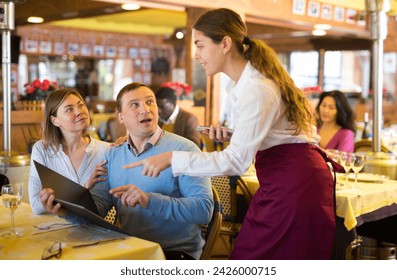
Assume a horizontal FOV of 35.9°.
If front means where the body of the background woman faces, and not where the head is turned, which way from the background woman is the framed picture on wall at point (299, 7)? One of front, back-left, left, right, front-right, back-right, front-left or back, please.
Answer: back-right

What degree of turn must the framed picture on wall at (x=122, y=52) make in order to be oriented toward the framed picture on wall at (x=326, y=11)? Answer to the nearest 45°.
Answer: approximately 45° to its left

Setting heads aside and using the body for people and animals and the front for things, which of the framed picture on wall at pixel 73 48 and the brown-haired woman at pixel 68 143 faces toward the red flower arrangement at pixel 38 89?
the framed picture on wall

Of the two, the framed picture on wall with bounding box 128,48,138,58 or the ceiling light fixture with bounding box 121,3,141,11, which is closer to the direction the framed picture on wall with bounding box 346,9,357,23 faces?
the ceiling light fixture

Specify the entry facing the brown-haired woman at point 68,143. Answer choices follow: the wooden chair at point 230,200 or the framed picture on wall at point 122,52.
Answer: the framed picture on wall

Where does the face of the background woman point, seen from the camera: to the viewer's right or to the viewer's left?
to the viewer's left

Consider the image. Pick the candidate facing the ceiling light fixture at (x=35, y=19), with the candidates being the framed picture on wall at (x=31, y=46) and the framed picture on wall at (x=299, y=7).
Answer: the framed picture on wall at (x=31, y=46)

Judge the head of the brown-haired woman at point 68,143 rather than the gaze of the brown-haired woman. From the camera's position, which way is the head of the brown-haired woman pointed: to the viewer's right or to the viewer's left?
to the viewer's right

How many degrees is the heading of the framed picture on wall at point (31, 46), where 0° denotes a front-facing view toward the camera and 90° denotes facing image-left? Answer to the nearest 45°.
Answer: approximately 0°

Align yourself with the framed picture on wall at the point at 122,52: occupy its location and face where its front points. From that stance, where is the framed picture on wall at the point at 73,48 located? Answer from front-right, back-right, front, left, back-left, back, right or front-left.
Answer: front-right

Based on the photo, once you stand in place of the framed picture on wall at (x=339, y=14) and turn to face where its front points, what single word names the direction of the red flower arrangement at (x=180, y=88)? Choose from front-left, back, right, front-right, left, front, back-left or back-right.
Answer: front-right

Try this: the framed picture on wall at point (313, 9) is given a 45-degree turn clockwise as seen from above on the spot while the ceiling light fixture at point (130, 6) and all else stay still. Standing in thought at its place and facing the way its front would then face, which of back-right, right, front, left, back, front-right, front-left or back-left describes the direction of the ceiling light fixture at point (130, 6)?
front

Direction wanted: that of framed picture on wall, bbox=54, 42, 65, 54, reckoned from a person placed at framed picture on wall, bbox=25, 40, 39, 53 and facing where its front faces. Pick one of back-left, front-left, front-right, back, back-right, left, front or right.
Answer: back-left

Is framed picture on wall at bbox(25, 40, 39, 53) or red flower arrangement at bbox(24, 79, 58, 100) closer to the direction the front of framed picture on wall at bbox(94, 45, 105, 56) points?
the red flower arrangement
